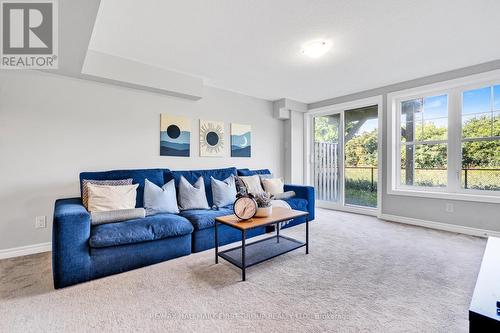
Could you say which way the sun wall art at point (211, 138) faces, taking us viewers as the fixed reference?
facing the viewer and to the right of the viewer

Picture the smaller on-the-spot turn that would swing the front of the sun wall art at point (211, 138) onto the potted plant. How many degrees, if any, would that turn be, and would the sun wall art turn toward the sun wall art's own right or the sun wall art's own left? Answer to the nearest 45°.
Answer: approximately 45° to the sun wall art's own right

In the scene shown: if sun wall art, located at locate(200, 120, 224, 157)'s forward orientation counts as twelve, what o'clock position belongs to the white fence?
The white fence is roughly at 10 o'clock from the sun wall art.

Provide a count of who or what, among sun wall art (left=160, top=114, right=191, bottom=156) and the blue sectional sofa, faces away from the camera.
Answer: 0

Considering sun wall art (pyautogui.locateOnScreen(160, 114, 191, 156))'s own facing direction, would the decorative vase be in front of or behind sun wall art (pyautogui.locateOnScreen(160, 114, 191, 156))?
in front

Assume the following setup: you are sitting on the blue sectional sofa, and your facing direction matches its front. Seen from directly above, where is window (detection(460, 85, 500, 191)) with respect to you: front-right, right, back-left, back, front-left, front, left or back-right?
front-left

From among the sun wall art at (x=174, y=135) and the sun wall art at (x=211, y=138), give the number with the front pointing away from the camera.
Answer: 0

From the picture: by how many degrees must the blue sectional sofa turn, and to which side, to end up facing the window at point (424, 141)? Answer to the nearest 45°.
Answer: approximately 45° to its left

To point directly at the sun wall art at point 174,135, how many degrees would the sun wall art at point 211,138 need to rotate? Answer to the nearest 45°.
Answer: approximately 90° to its right

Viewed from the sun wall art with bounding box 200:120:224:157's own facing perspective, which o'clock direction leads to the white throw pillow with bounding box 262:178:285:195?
The white throw pillow is roughly at 11 o'clock from the sun wall art.
